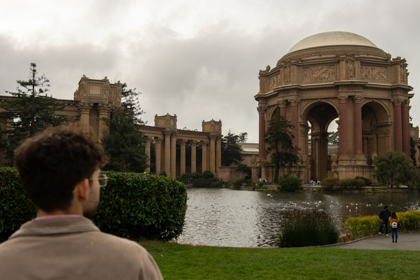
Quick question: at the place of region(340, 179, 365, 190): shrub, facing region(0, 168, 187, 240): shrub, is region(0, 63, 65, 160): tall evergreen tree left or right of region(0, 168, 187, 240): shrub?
right

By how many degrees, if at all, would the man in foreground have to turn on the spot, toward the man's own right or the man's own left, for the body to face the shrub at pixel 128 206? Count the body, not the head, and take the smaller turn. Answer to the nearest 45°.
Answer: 0° — they already face it

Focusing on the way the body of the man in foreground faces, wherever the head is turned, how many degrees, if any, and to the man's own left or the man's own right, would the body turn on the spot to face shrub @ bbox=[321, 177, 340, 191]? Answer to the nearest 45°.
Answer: approximately 45° to the man's own right

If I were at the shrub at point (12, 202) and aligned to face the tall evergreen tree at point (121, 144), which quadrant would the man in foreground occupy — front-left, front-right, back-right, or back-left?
back-right

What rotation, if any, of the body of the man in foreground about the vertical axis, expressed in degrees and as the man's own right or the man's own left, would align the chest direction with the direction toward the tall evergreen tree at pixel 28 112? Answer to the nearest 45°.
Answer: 0° — they already face it

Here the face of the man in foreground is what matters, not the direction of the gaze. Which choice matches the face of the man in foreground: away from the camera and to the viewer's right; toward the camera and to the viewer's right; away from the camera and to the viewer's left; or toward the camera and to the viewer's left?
away from the camera and to the viewer's right

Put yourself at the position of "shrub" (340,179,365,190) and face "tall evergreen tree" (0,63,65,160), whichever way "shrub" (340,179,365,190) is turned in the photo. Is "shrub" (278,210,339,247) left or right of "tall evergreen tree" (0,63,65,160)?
left

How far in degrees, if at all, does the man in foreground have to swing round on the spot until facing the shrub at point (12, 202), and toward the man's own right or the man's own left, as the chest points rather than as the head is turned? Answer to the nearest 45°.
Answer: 0° — they already face it

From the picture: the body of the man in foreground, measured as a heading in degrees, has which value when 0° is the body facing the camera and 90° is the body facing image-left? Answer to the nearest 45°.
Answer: approximately 180°

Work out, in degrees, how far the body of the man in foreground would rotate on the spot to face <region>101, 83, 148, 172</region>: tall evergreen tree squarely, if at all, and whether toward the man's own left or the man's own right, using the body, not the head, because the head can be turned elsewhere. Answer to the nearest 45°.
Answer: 0° — they already face it
